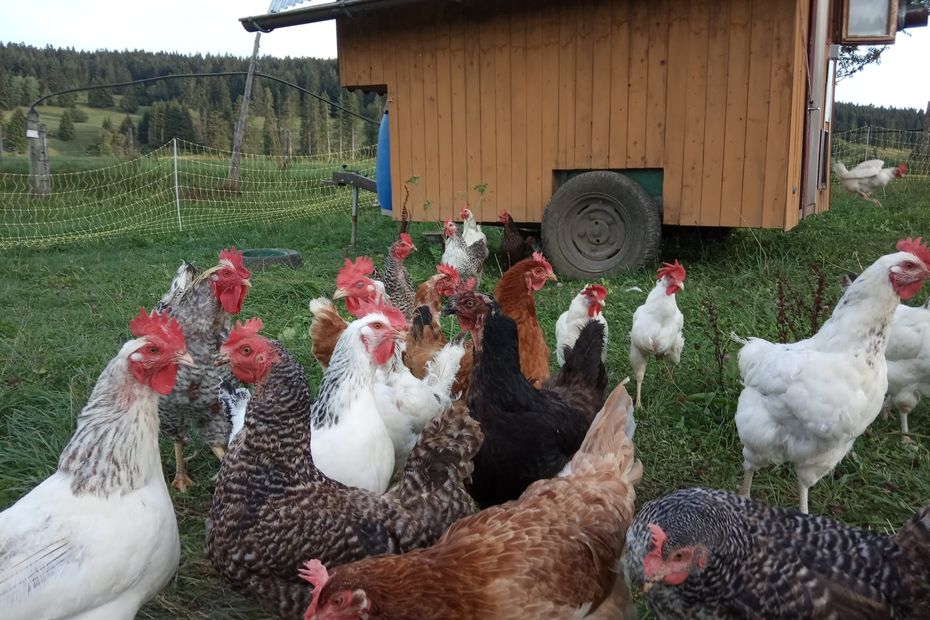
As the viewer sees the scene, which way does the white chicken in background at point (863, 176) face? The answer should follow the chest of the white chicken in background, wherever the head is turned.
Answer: to the viewer's right

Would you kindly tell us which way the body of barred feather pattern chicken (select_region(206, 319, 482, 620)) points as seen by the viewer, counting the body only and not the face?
to the viewer's left

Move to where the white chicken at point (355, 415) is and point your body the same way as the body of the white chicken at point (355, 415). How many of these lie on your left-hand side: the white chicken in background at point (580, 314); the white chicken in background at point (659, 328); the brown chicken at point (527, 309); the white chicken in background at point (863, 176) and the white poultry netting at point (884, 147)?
5

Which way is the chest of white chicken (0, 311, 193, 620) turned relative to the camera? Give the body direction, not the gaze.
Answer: to the viewer's right

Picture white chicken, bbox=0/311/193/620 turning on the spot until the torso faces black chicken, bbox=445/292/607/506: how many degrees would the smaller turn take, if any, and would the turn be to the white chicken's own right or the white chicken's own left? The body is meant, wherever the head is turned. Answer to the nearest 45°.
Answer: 0° — it already faces it

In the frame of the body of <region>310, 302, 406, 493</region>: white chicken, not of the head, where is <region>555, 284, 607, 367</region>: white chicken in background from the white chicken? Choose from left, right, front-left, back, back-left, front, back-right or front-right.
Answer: left

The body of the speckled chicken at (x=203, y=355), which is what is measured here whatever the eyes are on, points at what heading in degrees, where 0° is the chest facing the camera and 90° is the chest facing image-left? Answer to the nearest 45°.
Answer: approximately 315°

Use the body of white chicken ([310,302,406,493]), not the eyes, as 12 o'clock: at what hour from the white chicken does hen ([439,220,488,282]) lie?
The hen is roughly at 8 o'clock from the white chicken.

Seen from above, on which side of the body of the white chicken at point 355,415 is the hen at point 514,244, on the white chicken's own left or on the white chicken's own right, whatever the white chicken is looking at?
on the white chicken's own left

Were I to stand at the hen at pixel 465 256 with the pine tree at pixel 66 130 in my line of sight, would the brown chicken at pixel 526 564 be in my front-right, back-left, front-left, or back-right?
back-left

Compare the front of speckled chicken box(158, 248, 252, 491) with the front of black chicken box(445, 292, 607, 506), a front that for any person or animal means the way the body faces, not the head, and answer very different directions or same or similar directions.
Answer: very different directions

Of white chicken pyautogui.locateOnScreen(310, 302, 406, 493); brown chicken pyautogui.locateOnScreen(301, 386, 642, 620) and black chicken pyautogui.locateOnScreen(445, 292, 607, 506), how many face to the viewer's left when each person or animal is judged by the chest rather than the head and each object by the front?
2

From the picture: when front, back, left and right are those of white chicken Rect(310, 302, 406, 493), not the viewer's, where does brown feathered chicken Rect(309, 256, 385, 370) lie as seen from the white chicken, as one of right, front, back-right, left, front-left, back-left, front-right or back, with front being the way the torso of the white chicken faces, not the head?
back-left

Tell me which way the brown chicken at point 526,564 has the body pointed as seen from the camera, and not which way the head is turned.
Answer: to the viewer's left
